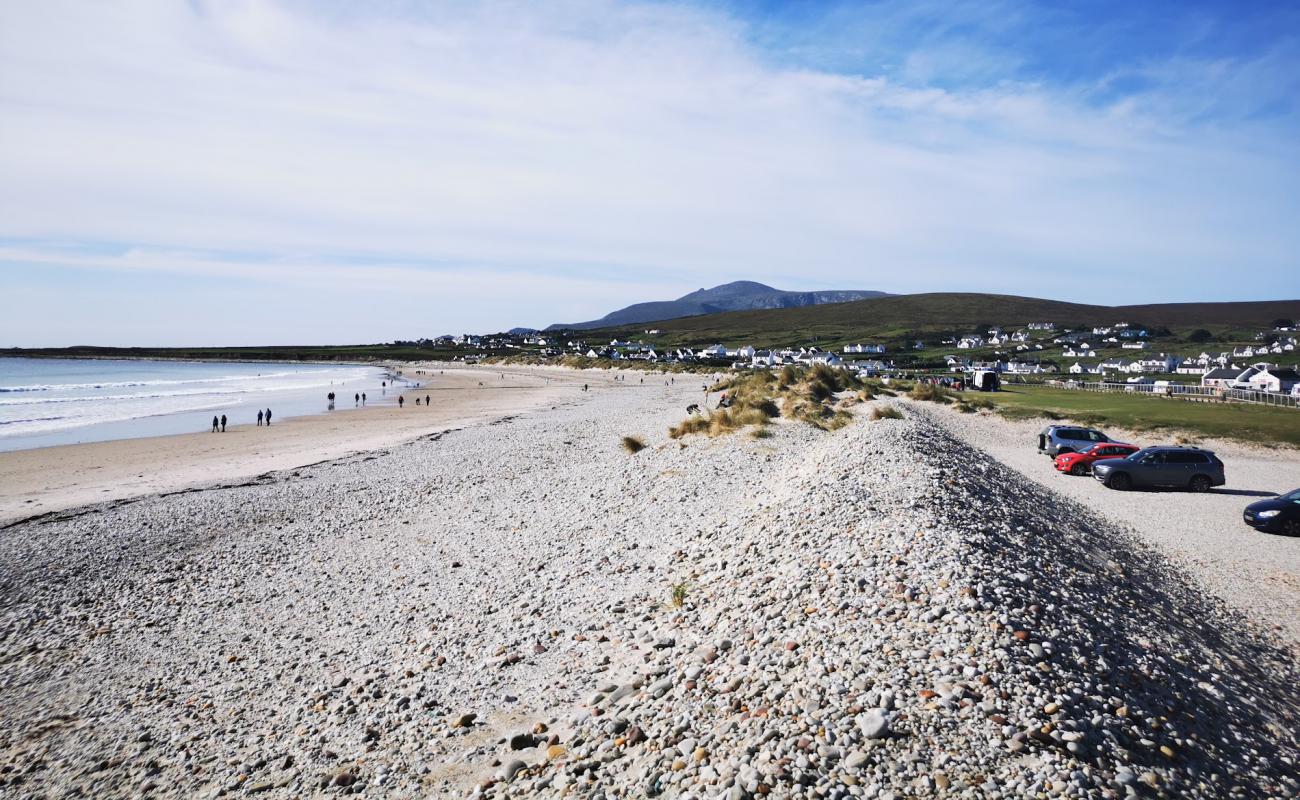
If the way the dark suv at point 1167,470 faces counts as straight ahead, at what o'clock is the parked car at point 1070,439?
The parked car is roughly at 2 o'clock from the dark suv.

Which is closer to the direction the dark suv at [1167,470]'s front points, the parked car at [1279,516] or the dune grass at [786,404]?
the dune grass

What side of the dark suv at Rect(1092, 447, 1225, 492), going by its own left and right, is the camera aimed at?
left

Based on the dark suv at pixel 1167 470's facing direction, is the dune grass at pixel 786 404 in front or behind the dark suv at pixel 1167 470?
in front

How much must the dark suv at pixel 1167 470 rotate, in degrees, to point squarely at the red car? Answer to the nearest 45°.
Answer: approximately 45° to its right

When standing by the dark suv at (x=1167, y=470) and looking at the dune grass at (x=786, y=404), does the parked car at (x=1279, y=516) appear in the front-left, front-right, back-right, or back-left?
back-left

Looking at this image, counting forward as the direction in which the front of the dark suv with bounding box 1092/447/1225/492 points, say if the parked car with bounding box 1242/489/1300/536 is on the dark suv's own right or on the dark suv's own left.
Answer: on the dark suv's own left

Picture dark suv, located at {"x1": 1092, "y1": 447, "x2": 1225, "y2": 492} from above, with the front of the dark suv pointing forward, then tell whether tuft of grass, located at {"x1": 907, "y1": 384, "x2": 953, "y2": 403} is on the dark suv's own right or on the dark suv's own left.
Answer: on the dark suv's own right
